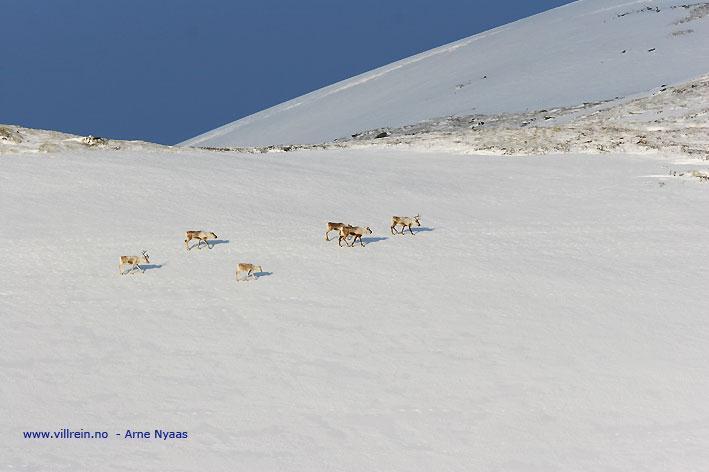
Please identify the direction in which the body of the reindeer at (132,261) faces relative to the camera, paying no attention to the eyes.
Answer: to the viewer's right

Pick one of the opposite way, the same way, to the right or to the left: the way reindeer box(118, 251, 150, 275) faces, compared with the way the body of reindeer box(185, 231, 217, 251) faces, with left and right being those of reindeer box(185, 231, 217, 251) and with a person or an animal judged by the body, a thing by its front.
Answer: the same way

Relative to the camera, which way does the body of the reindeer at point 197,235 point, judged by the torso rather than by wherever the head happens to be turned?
to the viewer's right

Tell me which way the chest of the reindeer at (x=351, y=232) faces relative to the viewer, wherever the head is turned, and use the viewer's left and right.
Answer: facing to the right of the viewer

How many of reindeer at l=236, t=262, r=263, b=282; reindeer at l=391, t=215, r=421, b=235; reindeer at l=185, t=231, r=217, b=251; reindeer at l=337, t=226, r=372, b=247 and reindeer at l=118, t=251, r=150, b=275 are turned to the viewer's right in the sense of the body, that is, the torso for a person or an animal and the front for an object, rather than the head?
5

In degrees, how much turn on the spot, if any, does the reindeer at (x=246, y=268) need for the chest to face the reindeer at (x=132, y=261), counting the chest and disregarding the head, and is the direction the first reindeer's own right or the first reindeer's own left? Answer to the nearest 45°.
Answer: approximately 180°

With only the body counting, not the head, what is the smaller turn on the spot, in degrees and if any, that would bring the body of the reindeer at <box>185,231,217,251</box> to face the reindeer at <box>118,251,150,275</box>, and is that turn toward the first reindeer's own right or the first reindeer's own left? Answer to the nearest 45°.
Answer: approximately 135° to the first reindeer's own right

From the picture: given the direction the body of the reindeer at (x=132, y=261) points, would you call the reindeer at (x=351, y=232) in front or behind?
in front

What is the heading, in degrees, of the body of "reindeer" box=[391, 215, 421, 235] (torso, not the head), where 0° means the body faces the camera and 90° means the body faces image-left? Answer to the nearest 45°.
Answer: approximately 270°

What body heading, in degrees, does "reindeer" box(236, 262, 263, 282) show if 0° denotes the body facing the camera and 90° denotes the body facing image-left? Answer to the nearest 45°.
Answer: approximately 270°

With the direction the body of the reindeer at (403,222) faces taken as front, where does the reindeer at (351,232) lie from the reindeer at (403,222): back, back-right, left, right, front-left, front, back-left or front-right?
back-right

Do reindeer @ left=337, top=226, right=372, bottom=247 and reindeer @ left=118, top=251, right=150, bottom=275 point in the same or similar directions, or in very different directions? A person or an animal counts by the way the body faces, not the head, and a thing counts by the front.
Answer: same or similar directions

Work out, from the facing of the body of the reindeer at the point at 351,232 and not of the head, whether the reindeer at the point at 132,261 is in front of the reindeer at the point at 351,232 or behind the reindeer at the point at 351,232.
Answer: behind

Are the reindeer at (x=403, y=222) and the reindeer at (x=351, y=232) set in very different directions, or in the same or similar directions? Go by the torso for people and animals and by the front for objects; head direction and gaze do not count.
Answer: same or similar directions

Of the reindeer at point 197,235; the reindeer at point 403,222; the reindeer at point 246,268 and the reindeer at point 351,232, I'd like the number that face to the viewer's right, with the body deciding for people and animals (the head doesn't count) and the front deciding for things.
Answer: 4

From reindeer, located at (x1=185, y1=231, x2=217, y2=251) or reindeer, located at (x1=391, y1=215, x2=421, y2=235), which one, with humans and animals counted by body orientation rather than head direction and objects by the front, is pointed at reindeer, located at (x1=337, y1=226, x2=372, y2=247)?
reindeer, located at (x1=185, y1=231, x2=217, y2=251)
